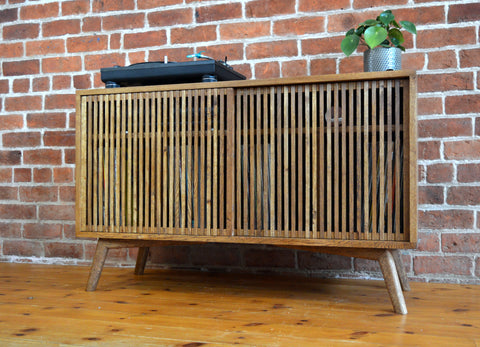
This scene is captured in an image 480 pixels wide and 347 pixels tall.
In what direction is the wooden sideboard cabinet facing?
toward the camera
